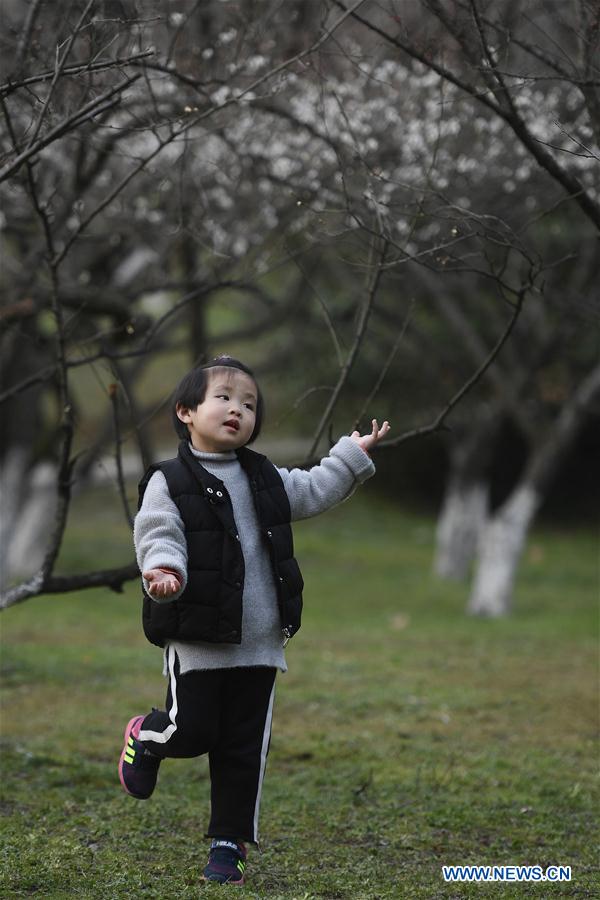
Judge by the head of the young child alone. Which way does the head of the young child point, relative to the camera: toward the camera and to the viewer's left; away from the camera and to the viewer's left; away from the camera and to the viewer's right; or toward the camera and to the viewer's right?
toward the camera and to the viewer's right

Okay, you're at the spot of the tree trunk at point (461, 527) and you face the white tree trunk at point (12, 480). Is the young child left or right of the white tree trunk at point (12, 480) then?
left

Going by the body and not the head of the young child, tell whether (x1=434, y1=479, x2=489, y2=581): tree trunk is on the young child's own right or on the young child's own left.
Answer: on the young child's own left

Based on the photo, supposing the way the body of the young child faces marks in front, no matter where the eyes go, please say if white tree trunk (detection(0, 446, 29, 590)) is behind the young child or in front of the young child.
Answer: behind

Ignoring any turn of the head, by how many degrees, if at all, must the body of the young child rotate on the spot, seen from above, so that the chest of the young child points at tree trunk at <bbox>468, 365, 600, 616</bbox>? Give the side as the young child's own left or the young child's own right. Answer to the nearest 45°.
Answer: approximately 135° to the young child's own left

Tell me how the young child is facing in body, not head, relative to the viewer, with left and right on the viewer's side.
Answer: facing the viewer and to the right of the viewer
